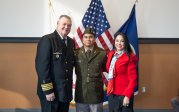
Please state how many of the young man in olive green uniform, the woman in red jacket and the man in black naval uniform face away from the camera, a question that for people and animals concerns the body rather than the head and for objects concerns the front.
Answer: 0

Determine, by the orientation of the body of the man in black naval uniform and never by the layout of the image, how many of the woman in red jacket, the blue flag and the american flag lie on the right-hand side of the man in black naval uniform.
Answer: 0

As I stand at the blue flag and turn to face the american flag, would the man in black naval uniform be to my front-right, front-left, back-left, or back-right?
front-left

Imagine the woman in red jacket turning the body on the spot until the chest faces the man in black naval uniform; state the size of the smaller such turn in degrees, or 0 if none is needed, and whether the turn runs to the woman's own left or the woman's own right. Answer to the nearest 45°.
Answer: approximately 45° to the woman's own right

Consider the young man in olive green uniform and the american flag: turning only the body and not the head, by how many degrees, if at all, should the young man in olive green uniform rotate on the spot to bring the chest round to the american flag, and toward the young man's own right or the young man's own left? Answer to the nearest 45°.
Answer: approximately 180°

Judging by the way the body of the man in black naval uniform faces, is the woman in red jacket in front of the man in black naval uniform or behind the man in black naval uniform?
in front

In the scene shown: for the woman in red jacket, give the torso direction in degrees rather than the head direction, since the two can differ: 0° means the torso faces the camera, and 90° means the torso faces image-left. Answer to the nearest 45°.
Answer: approximately 45°

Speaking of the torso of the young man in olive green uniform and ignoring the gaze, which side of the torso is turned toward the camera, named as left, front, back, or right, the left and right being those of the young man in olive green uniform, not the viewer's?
front

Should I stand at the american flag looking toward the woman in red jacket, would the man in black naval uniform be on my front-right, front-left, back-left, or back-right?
front-right

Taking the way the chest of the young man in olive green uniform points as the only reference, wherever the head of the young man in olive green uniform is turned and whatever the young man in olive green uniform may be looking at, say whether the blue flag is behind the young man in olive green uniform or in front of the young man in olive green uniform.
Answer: behind

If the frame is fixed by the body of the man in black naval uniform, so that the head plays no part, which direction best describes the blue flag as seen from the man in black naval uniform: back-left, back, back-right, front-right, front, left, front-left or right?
left

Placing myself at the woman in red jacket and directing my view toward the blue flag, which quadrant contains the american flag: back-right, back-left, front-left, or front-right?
front-left

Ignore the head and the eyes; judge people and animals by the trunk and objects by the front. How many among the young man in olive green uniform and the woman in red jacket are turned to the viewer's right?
0
